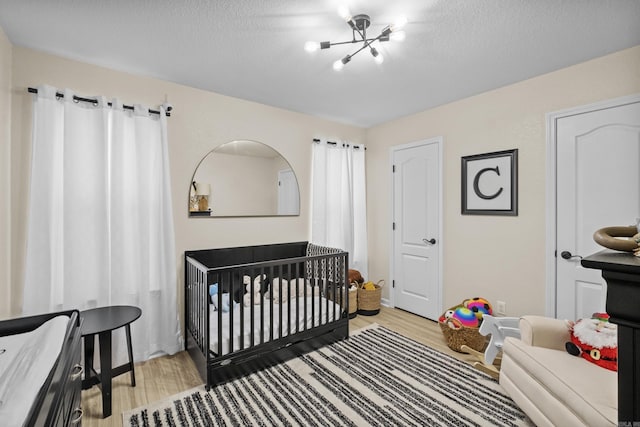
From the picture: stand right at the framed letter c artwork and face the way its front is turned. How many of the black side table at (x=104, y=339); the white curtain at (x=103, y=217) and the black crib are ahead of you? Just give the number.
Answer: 3

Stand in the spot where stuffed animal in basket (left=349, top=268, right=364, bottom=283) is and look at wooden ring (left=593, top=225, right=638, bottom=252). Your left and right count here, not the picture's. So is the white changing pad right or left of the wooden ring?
right

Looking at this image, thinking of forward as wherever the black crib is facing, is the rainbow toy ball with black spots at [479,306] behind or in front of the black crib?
in front

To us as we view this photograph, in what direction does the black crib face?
facing the viewer and to the right of the viewer

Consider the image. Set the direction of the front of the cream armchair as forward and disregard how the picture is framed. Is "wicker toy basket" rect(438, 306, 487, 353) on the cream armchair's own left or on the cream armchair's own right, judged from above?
on the cream armchair's own right

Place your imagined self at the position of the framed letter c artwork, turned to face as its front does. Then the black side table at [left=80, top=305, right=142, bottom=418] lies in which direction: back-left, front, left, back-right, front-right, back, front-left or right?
front

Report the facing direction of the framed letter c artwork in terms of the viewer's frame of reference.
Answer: facing the viewer and to the left of the viewer

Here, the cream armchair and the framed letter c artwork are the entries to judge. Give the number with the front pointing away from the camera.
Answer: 0

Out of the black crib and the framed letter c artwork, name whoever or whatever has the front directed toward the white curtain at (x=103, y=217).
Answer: the framed letter c artwork

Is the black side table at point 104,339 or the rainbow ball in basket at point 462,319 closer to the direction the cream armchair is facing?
the black side table
